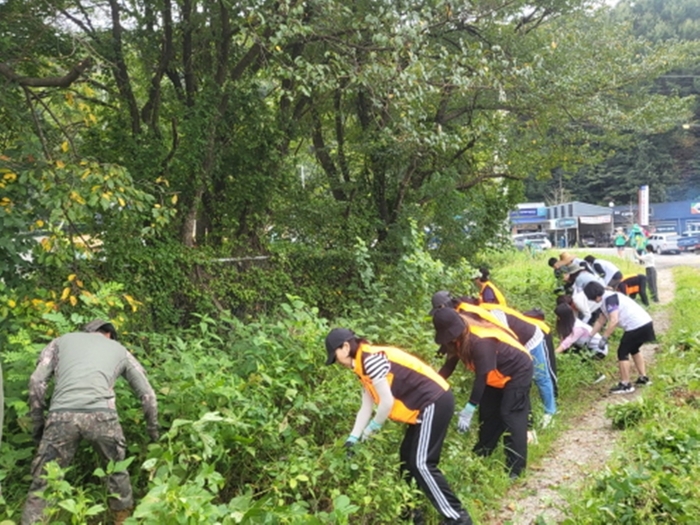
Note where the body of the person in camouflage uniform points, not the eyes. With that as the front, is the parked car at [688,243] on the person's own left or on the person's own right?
on the person's own right

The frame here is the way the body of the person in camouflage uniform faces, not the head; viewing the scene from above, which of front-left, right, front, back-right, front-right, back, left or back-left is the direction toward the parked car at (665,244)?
front-right

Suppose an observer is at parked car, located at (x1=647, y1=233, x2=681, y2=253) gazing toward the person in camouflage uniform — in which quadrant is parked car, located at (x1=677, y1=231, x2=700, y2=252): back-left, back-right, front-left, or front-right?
back-left

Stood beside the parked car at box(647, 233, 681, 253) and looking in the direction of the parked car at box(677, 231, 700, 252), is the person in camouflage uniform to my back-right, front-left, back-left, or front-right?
back-right

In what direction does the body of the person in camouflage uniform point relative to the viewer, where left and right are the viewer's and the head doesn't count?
facing away from the viewer
